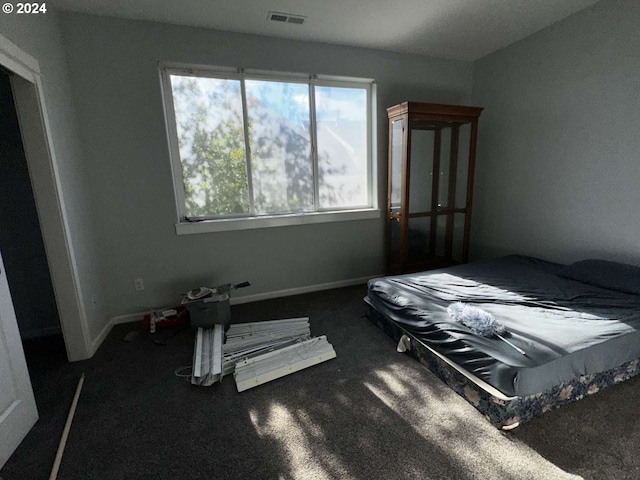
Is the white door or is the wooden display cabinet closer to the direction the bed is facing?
the white door

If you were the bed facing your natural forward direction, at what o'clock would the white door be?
The white door is roughly at 12 o'clock from the bed.

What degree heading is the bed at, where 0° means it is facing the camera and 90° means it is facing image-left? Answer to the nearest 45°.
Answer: approximately 45°

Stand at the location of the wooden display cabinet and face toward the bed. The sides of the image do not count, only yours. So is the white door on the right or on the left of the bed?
right

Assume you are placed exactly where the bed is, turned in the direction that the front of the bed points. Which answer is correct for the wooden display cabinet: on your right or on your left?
on your right
